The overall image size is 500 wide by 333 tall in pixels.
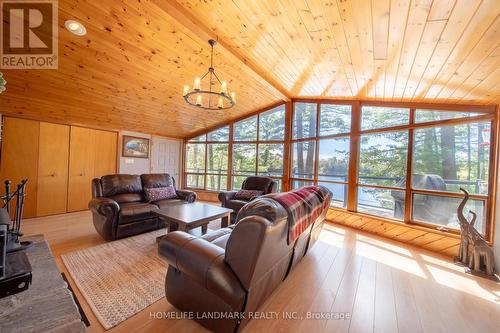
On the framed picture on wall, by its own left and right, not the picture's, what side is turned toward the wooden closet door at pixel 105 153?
right

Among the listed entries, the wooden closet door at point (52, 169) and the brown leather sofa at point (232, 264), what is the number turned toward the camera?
1

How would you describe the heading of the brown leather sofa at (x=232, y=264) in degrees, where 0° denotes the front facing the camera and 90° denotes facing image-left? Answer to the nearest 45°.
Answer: approximately 135°

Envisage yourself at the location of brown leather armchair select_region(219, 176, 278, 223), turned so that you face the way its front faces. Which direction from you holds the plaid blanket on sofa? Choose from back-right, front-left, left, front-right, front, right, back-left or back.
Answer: front-left

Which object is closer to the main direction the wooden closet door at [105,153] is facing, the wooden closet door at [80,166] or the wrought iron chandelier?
the wrought iron chandelier

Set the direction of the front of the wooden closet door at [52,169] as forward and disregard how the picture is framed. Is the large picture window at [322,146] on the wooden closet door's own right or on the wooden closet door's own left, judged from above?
on the wooden closet door's own left

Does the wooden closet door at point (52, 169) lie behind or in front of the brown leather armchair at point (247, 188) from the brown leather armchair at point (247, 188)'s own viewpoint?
in front

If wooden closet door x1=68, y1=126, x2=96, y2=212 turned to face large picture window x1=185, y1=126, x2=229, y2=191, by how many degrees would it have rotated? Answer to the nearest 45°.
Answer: approximately 45° to its left

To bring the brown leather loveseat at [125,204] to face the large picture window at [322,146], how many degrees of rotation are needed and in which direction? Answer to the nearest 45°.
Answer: approximately 45° to its left

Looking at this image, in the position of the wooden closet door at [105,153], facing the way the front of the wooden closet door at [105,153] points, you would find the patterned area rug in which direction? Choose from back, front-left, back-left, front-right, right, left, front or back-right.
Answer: front-right
